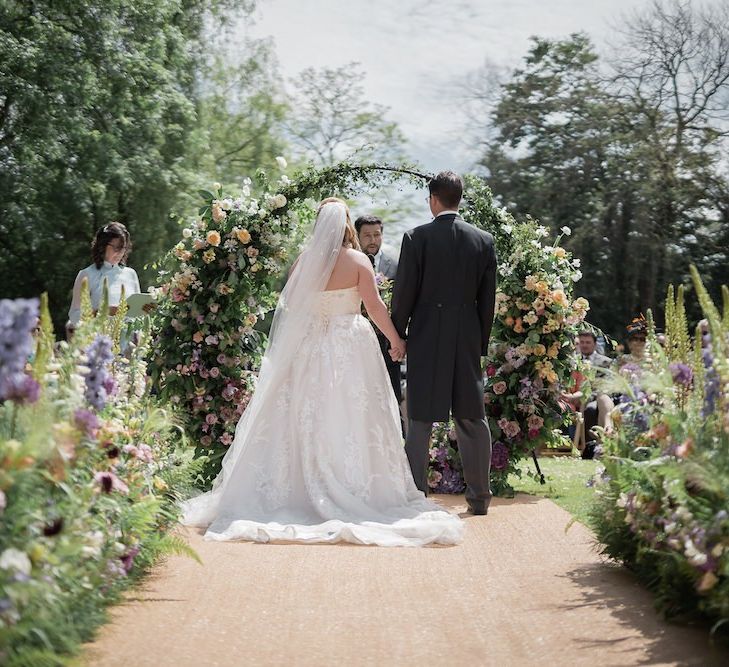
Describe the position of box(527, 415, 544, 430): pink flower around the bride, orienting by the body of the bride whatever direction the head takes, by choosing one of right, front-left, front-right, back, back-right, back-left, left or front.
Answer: front-right

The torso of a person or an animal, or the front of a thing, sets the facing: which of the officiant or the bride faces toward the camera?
the officiant

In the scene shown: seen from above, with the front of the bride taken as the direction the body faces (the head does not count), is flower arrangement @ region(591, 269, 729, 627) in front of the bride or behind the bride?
behind

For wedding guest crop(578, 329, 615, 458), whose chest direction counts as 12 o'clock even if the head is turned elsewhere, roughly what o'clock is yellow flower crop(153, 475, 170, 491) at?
The yellow flower is roughly at 11 o'clock from the wedding guest.

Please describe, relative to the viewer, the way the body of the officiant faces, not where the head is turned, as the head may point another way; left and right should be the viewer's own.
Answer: facing the viewer

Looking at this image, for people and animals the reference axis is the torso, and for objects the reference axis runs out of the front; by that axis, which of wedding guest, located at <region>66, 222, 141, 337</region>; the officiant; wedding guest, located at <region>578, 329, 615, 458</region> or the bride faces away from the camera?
the bride

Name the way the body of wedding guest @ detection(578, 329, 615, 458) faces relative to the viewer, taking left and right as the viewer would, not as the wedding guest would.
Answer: facing the viewer and to the left of the viewer

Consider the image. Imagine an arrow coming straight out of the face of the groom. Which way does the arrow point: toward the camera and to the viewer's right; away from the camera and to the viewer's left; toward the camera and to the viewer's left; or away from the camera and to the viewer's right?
away from the camera and to the viewer's left

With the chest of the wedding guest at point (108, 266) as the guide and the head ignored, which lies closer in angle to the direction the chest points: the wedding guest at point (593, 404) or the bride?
the bride

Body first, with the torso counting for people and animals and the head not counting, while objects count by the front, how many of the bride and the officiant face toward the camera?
1

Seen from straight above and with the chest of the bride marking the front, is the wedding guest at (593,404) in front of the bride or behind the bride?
in front

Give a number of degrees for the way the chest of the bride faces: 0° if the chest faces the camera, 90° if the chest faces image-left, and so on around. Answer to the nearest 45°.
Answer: approximately 180°

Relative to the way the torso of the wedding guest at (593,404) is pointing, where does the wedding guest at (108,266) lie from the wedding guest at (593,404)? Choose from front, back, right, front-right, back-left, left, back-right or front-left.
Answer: front

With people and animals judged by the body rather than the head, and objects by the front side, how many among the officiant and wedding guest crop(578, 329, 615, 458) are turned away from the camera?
0

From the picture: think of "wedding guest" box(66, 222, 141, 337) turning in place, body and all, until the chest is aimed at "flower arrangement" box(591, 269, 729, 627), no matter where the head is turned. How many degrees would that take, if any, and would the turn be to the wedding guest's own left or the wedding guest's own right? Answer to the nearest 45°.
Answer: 0° — they already face it
